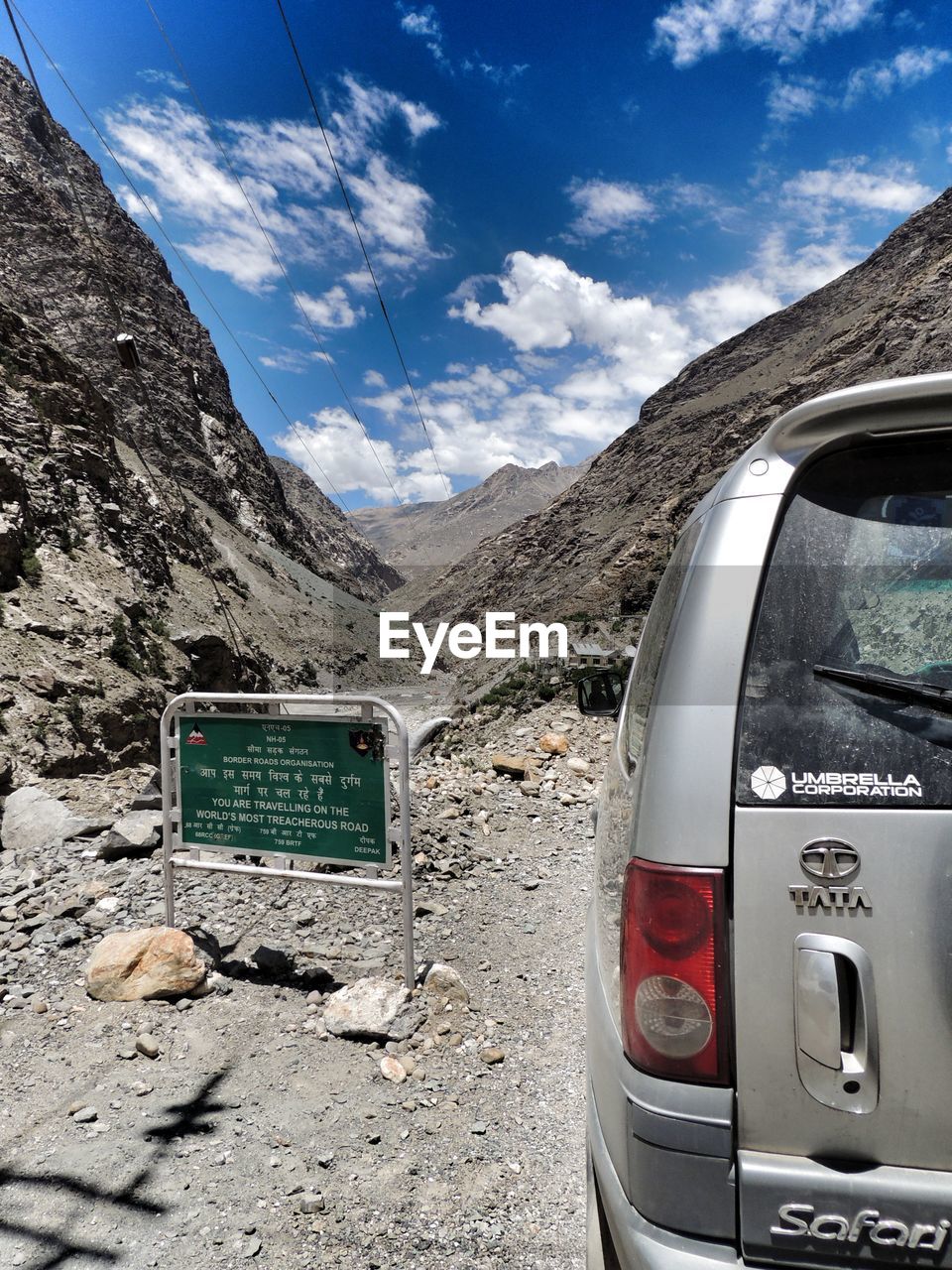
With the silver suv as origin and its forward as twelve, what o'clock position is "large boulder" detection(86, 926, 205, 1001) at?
The large boulder is roughly at 10 o'clock from the silver suv.

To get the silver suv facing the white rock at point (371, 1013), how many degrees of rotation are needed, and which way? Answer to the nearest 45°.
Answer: approximately 45° to its left

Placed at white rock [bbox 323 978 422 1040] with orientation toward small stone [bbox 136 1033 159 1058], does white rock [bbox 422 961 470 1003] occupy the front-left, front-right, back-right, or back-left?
back-right

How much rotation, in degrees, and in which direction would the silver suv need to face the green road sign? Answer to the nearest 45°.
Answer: approximately 45° to its left

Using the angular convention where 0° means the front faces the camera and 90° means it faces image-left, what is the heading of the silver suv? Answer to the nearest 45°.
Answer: approximately 180°

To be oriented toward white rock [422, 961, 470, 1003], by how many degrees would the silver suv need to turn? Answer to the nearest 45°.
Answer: approximately 45° to its left
